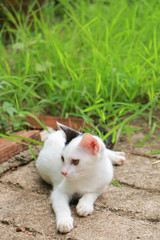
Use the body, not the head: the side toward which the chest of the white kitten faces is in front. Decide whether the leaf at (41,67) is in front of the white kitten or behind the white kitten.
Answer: behind

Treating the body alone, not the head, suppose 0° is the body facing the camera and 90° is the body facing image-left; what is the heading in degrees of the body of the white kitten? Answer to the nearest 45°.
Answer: approximately 0°
